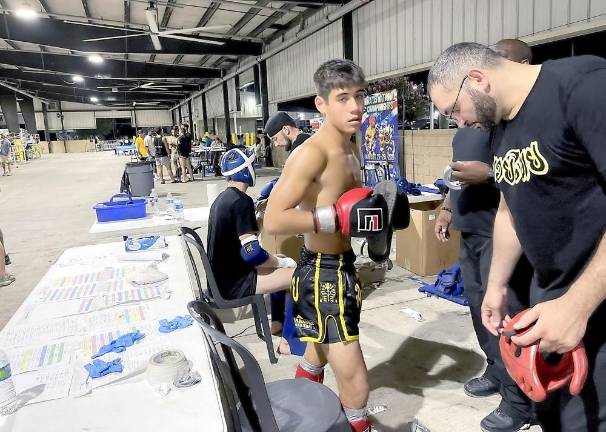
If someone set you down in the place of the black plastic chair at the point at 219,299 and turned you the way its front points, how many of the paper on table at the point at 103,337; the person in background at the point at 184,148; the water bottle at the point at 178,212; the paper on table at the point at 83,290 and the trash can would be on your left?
3

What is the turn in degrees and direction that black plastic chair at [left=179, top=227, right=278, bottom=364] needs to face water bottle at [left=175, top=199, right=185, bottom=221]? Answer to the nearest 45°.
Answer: approximately 90° to its left

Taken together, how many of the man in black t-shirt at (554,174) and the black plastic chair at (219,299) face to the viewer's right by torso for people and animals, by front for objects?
1

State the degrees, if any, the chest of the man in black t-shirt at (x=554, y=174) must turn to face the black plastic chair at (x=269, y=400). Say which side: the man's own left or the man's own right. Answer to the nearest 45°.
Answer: approximately 45° to the man's own right

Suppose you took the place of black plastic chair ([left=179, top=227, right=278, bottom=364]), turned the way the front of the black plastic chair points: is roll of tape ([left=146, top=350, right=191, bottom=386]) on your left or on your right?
on your right

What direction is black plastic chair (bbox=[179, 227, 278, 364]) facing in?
to the viewer's right

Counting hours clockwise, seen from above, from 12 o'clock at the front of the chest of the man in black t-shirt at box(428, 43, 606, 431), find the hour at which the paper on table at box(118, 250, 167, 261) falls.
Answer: The paper on table is roughly at 2 o'clock from the man in black t-shirt.

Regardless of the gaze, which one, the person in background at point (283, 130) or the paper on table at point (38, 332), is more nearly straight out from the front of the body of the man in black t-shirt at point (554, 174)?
the paper on table

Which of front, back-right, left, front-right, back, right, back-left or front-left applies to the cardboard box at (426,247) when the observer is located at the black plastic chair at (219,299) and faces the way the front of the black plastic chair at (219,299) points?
front-left

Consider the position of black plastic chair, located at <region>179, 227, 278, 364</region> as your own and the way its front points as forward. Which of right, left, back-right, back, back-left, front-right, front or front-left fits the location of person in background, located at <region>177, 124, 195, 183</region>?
left

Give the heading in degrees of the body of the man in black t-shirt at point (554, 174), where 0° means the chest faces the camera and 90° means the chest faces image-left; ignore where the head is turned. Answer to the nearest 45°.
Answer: approximately 45°

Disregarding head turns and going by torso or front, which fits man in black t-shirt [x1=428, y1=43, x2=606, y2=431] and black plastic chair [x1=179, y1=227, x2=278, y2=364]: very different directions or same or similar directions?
very different directions
